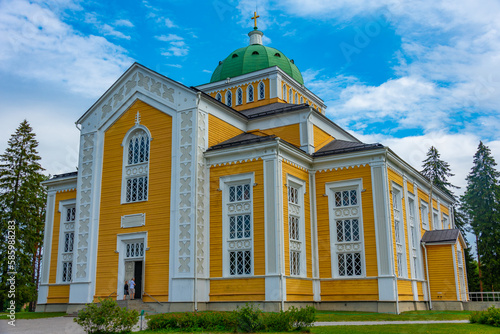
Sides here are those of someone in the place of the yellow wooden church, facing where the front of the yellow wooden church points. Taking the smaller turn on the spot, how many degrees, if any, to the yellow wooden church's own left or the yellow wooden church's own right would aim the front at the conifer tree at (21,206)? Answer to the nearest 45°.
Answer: approximately 90° to the yellow wooden church's own right

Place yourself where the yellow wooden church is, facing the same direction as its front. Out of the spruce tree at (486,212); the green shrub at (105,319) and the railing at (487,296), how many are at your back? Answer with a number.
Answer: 2

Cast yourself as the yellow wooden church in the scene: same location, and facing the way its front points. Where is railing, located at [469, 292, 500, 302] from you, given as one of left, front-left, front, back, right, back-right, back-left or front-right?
back

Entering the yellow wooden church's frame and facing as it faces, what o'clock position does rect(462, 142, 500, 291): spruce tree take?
The spruce tree is roughly at 6 o'clock from the yellow wooden church.

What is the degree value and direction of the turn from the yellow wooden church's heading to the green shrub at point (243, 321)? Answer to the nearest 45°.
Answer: approximately 45° to its left

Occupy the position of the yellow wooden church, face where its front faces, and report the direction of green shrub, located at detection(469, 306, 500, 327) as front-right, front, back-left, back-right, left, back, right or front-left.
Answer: left

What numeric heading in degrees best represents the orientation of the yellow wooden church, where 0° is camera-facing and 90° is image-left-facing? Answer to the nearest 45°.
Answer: approximately 45°

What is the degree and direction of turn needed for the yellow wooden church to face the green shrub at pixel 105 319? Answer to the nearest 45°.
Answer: approximately 45° to its left
